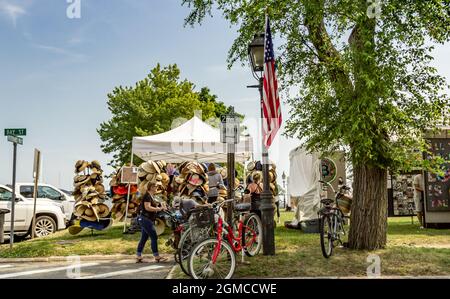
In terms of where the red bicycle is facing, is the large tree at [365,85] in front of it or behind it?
behind

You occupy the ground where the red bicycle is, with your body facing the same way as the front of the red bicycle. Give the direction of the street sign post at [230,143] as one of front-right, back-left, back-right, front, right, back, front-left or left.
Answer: back-right

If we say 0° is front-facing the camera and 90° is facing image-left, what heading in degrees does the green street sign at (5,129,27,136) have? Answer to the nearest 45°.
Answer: approximately 0°
